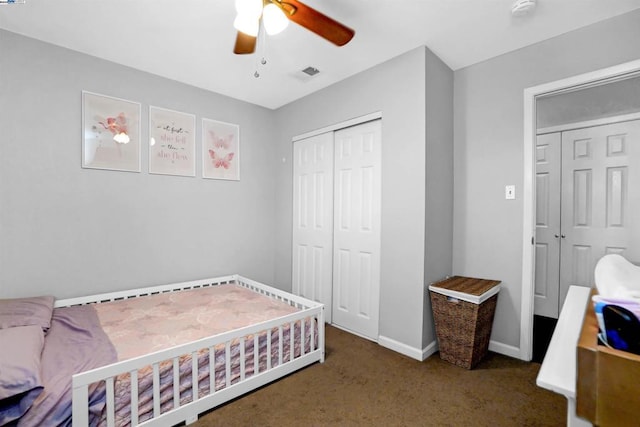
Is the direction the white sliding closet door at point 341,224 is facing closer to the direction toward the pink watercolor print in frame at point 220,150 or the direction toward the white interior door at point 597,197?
the pink watercolor print in frame

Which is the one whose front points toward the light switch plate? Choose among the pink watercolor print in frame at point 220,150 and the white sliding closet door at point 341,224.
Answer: the pink watercolor print in frame

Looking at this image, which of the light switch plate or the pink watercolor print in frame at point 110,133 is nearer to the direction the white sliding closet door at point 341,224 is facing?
the pink watercolor print in frame

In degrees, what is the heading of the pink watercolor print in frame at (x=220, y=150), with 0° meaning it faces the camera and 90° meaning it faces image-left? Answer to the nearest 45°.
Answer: approximately 315°

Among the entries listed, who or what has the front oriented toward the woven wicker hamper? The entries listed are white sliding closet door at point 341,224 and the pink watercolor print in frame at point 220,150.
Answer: the pink watercolor print in frame

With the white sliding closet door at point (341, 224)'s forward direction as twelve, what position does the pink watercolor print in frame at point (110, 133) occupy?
The pink watercolor print in frame is roughly at 1 o'clock from the white sliding closet door.

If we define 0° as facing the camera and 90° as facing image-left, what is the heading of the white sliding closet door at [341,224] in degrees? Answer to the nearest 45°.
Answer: approximately 45°

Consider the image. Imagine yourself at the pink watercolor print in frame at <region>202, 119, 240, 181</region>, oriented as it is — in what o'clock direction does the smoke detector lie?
The smoke detector is roughly at 12 o'clock from the pink watercolor print in frame.
